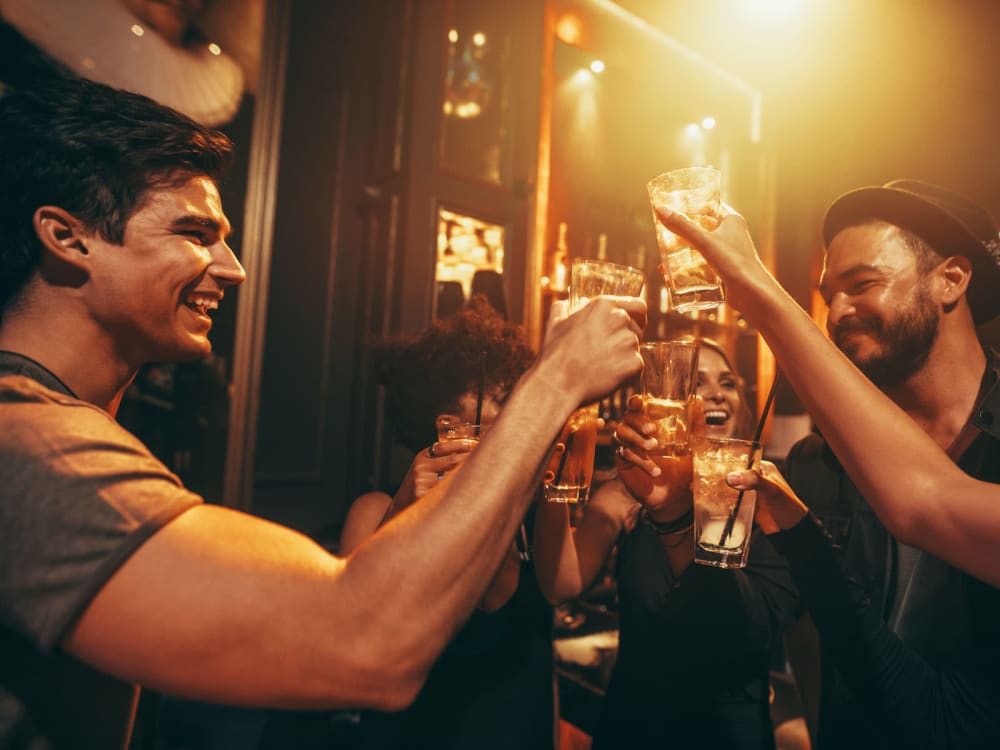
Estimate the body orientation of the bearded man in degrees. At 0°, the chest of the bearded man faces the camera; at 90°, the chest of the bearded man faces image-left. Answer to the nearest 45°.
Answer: approximately 45°

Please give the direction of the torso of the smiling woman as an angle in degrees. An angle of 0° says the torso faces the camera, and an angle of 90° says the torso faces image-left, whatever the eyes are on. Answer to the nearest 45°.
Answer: approximately 0°

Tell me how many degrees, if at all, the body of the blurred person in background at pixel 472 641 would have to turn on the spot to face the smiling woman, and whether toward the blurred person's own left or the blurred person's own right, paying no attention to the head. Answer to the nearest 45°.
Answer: approximately 90° to the blurred person's own left

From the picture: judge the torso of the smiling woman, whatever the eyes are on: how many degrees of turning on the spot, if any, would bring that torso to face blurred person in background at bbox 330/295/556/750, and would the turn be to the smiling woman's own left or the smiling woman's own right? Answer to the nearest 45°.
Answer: approximately 45° to the smiling woman's own right

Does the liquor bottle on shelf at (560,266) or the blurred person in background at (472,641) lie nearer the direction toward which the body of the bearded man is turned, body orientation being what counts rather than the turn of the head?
the blurred person in background

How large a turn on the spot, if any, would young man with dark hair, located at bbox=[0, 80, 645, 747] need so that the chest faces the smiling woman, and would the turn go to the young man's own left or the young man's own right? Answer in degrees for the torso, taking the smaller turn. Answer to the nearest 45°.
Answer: approximately 45° to the young man's own left

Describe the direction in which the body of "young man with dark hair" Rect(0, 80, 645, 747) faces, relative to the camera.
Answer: to the viewer's right

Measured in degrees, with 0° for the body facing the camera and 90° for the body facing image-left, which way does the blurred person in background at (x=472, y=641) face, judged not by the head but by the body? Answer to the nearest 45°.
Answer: approximately 315°

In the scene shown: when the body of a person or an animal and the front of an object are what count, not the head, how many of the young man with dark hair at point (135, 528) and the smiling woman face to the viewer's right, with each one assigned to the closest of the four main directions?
1

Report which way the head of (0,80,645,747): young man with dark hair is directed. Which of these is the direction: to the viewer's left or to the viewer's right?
to the viewer's right

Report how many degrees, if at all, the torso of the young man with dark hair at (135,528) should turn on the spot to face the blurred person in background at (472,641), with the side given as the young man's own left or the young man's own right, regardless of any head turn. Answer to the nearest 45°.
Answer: approximately 45° to the young man's own left
